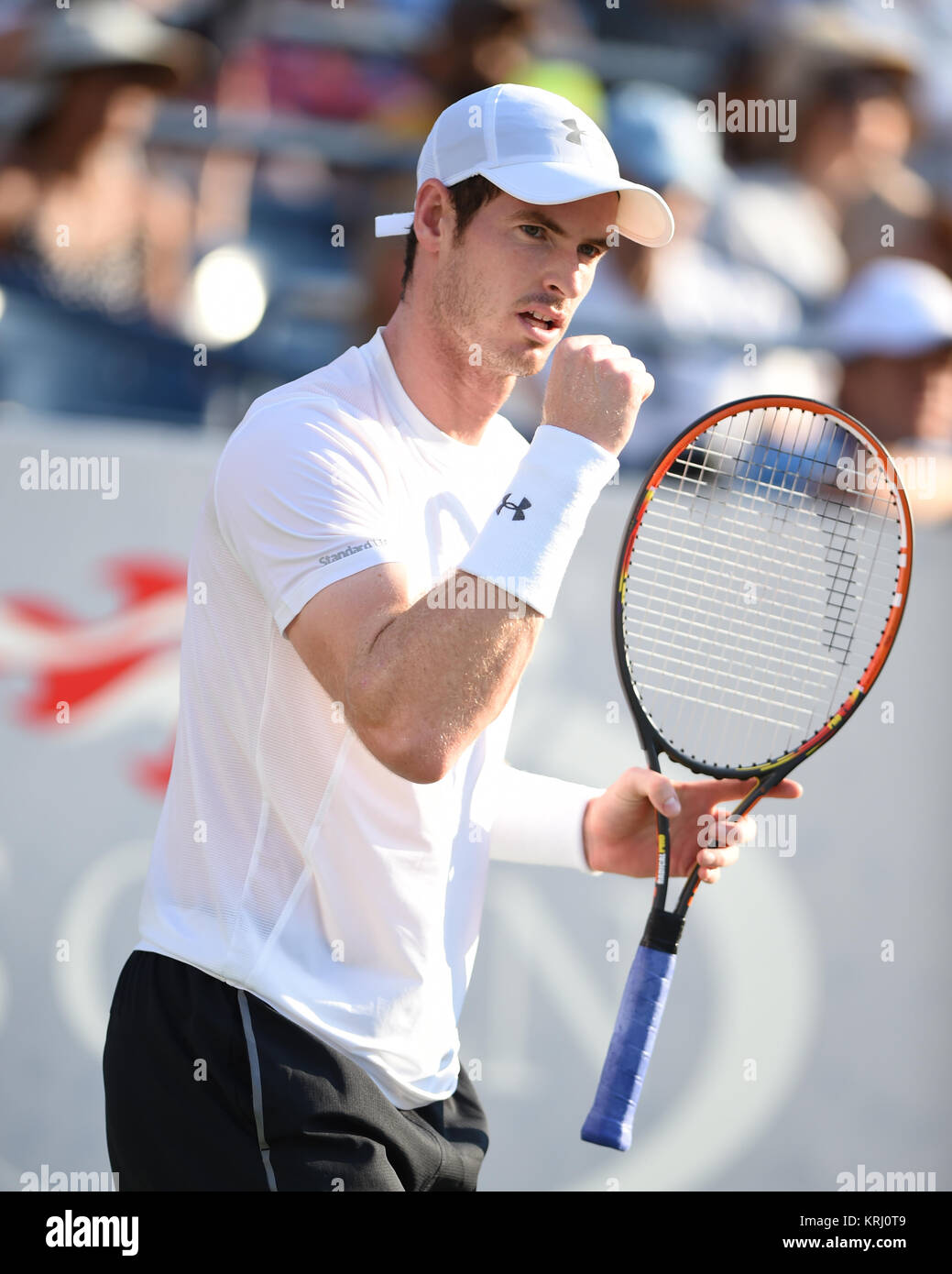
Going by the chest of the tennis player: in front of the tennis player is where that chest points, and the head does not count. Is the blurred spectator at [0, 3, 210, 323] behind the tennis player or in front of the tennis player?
behind

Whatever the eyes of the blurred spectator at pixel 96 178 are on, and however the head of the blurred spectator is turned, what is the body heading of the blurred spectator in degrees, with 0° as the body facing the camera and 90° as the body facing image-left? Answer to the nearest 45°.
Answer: approximately 315°

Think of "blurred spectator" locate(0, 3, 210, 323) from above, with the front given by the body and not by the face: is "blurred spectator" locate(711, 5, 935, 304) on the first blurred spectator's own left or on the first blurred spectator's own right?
on the first blurred spectator's own left

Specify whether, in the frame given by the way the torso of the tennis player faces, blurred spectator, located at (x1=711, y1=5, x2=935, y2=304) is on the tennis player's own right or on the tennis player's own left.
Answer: on the tennis player's own left

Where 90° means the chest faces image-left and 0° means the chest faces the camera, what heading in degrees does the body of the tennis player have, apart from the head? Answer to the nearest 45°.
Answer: approximately 315°

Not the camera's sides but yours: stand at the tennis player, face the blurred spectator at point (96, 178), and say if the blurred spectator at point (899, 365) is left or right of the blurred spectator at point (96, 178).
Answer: right

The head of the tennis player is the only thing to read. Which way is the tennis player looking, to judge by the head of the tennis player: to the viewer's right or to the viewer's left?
to the viewer's right

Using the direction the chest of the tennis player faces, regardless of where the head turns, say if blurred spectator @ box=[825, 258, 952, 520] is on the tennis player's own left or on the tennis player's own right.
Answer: on the tennis player's own left

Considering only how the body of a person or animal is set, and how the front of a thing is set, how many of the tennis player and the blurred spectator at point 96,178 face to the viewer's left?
0
